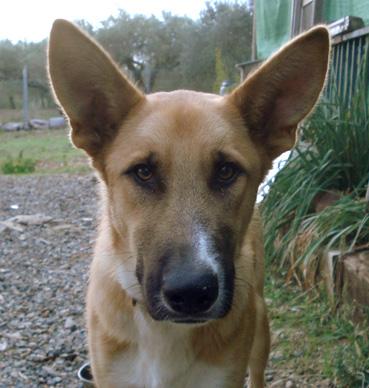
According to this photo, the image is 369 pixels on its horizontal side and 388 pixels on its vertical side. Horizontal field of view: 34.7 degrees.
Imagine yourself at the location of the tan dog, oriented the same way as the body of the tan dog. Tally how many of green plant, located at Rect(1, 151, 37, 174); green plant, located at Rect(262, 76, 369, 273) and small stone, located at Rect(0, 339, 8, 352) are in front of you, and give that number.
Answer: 0

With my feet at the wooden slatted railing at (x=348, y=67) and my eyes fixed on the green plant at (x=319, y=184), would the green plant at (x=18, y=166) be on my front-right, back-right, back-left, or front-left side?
back-right

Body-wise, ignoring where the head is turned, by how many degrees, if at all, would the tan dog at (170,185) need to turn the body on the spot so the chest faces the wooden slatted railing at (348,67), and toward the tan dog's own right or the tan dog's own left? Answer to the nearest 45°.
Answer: approximately 135° to the tan dog's own left

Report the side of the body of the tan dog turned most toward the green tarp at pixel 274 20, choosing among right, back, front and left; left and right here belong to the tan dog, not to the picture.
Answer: back

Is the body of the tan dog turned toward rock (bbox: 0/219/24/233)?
no

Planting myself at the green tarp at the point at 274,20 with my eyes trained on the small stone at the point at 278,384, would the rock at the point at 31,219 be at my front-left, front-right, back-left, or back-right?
front-right

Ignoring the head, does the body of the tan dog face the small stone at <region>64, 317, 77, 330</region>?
no

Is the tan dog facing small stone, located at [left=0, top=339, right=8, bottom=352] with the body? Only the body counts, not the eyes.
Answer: no

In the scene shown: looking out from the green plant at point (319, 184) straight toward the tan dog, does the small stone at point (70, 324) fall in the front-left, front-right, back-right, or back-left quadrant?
front-right

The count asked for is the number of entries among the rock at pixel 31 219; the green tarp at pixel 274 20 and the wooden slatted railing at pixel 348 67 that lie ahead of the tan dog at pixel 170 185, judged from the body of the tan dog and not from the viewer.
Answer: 0

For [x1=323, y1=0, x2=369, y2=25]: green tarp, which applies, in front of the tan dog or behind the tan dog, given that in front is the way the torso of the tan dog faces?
behind

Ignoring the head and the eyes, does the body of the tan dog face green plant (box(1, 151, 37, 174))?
no

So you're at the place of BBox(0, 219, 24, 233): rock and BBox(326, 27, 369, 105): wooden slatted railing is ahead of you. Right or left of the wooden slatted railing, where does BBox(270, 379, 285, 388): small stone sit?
right

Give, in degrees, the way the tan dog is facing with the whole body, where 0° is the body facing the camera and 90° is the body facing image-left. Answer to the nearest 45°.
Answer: approximately 0°
